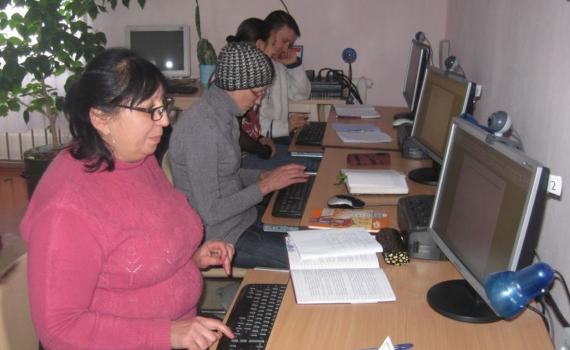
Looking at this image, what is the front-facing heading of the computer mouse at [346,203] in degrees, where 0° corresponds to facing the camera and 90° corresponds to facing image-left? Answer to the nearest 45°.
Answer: approximately 270°

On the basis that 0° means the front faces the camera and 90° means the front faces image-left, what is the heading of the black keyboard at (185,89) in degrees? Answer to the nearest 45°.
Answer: approximately 0°

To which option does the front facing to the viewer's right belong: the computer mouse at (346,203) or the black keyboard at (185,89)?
the computer mouse

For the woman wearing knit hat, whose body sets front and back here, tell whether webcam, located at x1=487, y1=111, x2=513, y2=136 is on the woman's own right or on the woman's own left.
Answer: on the woman's own right

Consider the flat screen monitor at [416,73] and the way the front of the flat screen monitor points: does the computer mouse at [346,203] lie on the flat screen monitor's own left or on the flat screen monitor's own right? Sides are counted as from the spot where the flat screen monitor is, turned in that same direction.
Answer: on the flat screen monitor's own left

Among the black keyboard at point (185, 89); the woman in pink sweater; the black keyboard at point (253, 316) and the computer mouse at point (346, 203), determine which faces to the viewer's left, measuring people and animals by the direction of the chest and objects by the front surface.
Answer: the black keyboard at point (253, 316)

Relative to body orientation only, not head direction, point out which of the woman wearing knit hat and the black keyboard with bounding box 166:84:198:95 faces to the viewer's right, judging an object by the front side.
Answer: the woman wearing knit hat

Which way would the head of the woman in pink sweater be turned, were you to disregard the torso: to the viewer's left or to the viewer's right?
to the viewer's right

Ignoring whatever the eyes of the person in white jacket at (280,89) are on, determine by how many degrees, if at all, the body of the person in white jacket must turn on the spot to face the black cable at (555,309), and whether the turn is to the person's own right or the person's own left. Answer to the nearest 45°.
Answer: approximately 45° to the person's own right

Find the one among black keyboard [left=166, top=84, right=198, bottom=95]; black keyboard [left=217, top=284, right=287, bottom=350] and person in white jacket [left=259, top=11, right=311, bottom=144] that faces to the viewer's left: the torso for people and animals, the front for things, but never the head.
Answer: black keyboard [left=217, top=284, right=287, bottom=350]

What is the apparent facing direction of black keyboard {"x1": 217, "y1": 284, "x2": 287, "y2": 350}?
to the viewer's left
